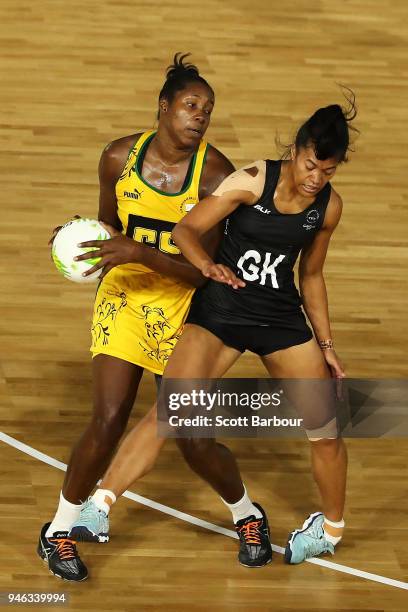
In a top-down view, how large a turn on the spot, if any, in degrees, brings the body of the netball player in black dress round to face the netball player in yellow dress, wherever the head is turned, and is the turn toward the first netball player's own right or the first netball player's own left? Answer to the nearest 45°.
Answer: approximately 90° to the first netball player's own right

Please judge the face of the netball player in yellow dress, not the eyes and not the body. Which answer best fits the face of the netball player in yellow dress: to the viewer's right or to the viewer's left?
to the viewer's right

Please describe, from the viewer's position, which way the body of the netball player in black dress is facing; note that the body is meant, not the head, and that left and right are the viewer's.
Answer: facing the viewer
